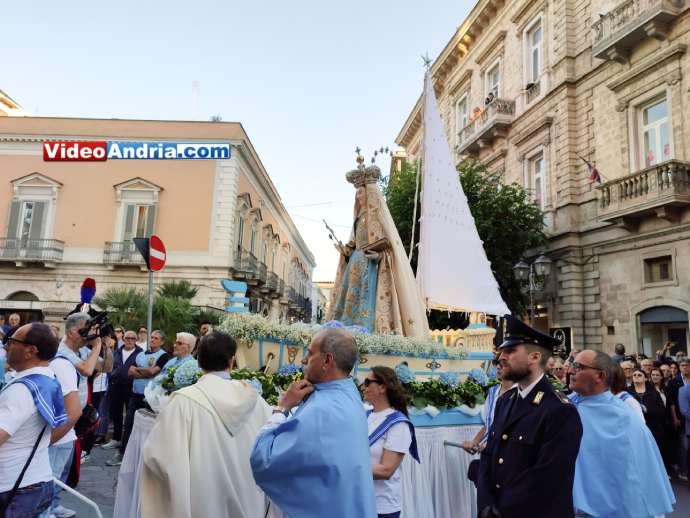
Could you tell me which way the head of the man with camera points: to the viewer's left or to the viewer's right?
to the viewer's right

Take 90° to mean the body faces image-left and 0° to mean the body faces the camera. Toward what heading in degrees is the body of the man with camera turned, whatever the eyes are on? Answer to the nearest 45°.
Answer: approximately 270°

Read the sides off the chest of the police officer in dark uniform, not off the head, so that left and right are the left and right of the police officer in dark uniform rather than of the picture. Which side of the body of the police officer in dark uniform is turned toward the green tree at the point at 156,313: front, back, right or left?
right

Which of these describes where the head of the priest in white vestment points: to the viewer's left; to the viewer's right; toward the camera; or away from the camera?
away from the camera
